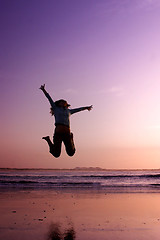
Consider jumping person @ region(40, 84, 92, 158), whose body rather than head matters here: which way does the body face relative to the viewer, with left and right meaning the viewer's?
facing the viewer
